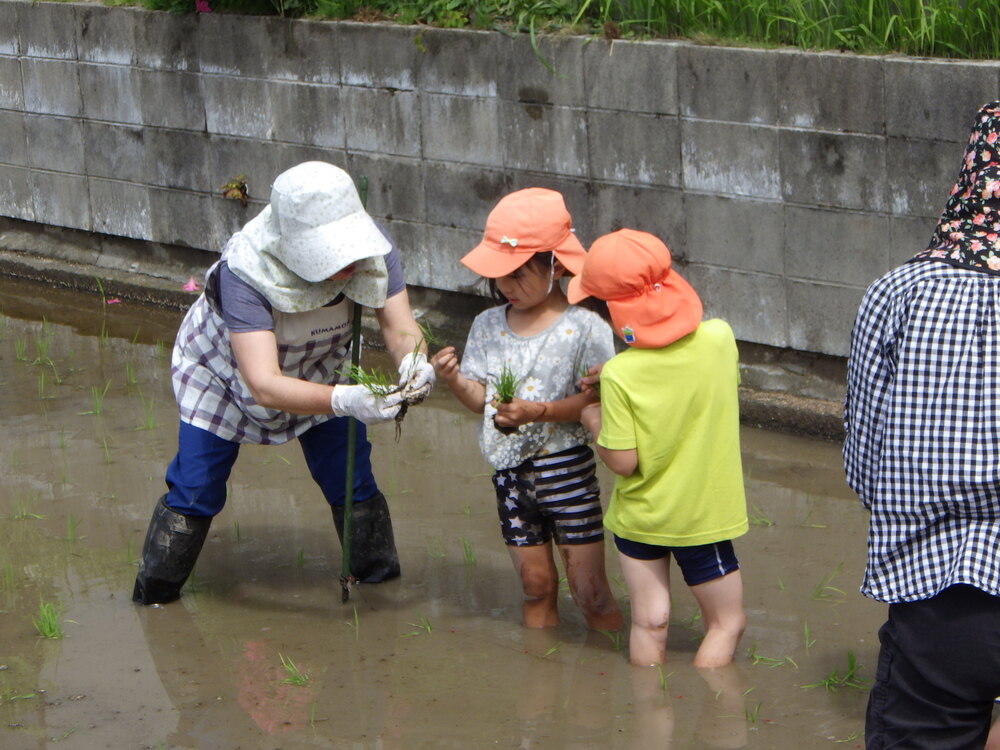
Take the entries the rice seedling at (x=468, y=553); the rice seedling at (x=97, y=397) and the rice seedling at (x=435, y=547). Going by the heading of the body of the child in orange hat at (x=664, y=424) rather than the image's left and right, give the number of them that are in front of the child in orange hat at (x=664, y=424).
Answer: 3

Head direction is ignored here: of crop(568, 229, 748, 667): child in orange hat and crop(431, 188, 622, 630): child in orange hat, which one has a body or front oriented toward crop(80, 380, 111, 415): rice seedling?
crop(568, 229, 748, 667): child in orange hat

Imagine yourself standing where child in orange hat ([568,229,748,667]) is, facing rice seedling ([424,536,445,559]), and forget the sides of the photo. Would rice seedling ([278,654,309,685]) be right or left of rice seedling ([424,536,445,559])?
left

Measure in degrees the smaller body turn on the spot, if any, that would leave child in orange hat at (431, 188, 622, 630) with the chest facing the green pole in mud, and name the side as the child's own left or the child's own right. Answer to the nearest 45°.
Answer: approximately 90° to the child's own right

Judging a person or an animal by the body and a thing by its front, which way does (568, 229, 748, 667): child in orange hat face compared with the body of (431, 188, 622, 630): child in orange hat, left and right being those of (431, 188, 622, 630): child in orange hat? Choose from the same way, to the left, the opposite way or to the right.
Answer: to the right

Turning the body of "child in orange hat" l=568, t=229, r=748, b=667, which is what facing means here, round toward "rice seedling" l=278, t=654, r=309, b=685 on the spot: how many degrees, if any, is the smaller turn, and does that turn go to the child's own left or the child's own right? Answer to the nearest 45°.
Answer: approximately 45° to the child's own left

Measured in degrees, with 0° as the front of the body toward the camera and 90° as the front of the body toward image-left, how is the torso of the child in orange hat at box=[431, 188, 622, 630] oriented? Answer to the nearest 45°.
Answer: approximately 45°

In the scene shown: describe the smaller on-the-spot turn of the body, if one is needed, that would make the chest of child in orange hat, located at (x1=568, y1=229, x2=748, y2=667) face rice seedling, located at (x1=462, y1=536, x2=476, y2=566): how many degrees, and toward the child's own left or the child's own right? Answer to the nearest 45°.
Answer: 0° — they already face it

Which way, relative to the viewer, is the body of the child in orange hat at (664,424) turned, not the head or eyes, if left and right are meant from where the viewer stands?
facing away from the viewer and to the left of the viewer
